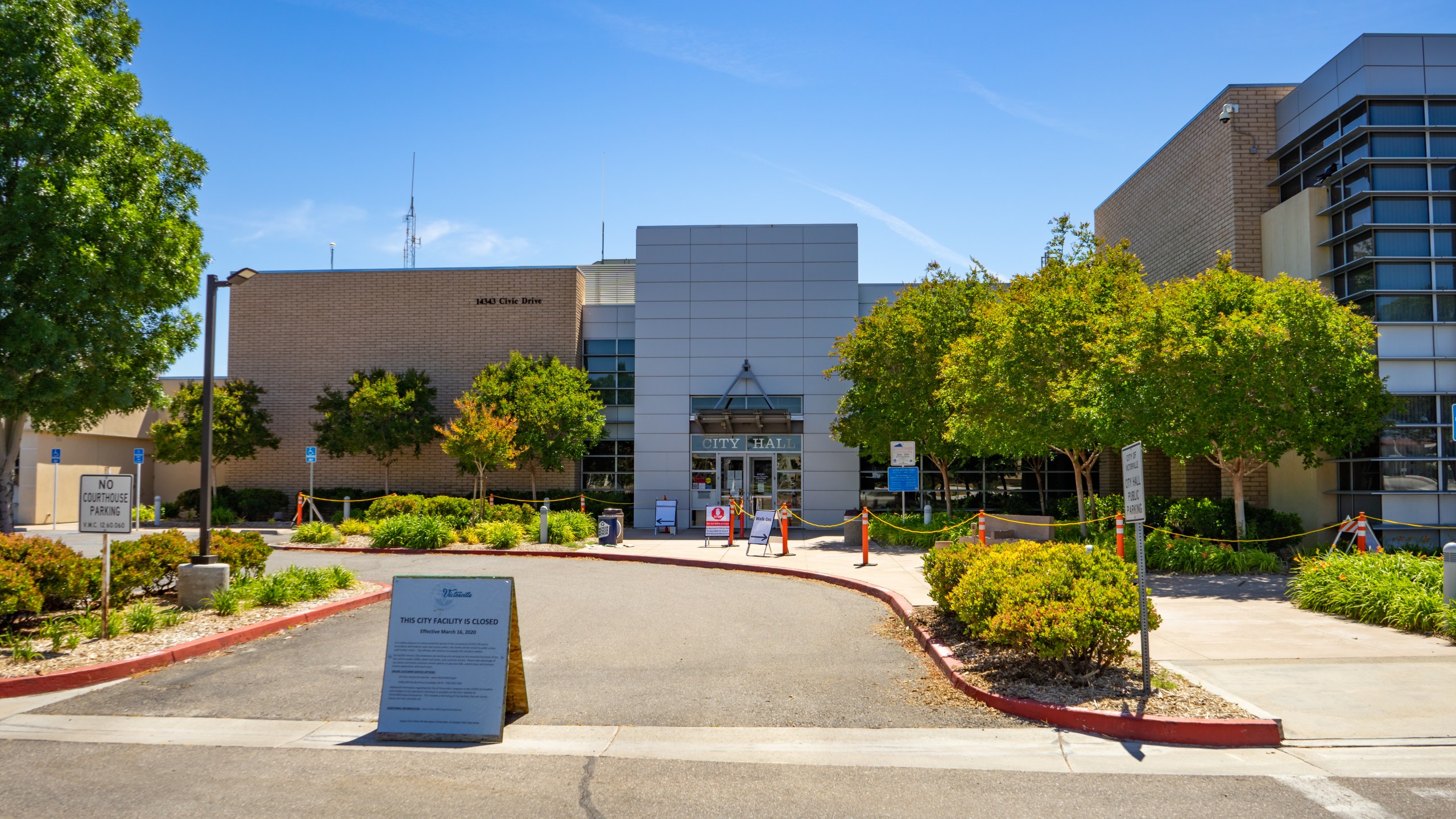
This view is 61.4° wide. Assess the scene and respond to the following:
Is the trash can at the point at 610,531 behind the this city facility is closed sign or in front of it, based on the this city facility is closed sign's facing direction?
behind

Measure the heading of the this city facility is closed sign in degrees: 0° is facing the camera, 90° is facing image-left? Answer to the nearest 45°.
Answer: approximately 0°

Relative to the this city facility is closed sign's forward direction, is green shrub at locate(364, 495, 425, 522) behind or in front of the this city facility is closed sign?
behind

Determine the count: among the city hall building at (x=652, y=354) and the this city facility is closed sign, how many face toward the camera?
2

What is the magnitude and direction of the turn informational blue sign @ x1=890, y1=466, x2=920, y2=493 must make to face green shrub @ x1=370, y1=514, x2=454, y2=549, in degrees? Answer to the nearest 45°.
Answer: approximately 90° to its right

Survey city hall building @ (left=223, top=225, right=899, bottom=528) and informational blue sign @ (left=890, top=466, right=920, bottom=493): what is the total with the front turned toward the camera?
2

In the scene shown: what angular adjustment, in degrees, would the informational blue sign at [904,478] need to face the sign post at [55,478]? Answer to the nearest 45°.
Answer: approximately 90° to its right

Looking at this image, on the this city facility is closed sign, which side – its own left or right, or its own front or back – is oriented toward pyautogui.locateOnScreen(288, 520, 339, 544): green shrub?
back

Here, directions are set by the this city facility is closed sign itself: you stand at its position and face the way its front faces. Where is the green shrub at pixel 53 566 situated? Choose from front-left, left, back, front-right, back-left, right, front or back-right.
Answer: back-right

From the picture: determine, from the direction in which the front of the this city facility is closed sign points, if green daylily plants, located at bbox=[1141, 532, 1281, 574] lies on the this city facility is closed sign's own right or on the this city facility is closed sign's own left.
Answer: on the this city facility is closed sign's own left

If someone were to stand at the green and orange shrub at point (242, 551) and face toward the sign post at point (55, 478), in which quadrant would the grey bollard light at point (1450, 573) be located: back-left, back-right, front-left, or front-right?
back-right

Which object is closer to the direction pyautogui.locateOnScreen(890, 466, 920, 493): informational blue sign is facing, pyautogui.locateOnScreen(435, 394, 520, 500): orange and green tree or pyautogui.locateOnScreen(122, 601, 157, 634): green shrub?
the green shrub
